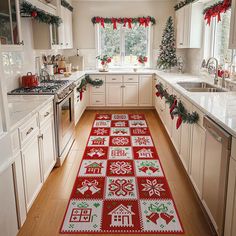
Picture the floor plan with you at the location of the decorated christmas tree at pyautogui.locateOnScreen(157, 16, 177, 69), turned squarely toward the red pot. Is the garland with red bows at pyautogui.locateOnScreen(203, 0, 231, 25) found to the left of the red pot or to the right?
left

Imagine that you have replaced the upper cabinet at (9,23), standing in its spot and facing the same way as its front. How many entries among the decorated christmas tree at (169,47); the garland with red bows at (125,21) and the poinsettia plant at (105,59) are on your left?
3

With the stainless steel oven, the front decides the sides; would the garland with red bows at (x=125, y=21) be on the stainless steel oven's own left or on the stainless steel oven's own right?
on the stainless steel oven's own left

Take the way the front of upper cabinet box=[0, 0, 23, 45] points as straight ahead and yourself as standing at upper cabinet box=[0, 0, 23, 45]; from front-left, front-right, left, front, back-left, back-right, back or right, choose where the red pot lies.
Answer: back-left

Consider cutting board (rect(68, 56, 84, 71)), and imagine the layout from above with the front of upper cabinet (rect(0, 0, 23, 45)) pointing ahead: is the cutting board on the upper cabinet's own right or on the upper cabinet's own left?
on the upper cabinet's own left

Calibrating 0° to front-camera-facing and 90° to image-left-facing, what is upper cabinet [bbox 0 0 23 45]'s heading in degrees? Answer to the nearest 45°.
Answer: approximately 315°

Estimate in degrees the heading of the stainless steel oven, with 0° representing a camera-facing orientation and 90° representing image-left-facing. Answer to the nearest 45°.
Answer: approximately 270°
